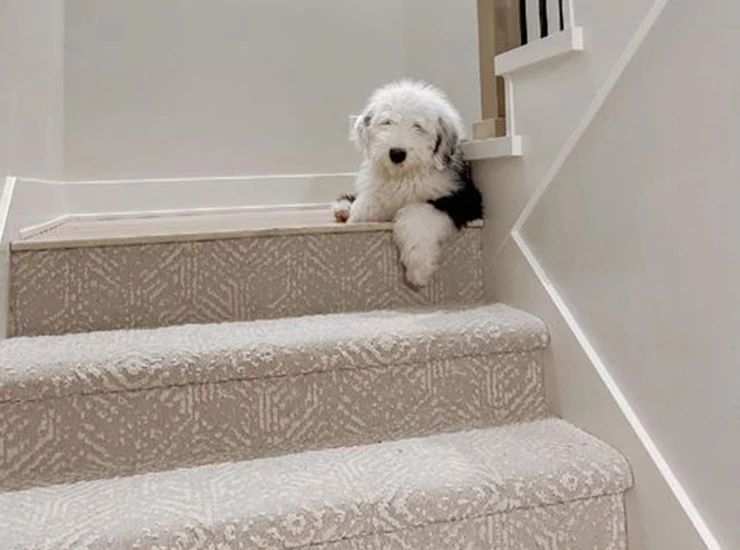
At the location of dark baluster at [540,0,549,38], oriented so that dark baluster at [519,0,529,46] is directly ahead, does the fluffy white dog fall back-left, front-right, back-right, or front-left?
front-left
